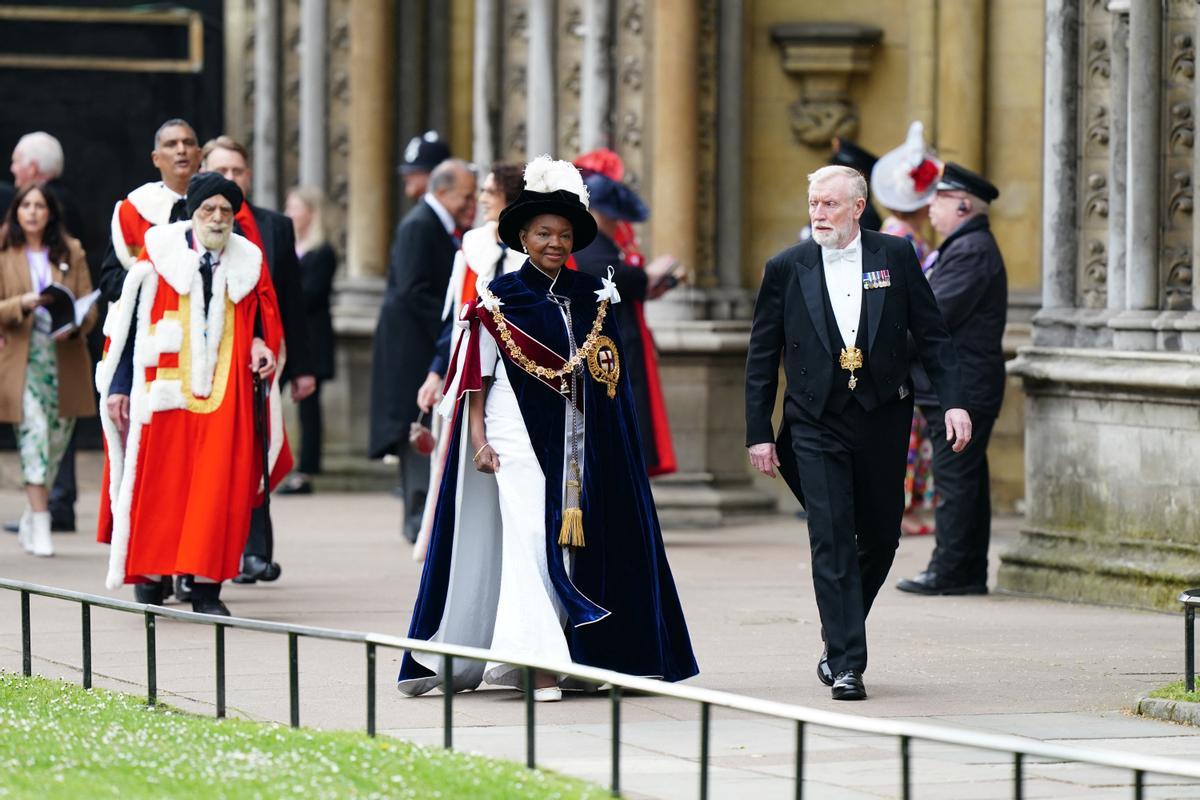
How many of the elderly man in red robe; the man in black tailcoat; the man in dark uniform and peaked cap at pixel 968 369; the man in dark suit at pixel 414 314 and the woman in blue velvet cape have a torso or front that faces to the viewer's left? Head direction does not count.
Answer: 1

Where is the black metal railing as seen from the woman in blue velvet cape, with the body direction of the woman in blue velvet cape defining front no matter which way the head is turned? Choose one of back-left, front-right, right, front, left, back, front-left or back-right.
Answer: front

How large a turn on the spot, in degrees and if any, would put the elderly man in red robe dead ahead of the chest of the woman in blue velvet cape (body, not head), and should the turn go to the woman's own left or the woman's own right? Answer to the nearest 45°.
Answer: approximately 135° to the woman's own right

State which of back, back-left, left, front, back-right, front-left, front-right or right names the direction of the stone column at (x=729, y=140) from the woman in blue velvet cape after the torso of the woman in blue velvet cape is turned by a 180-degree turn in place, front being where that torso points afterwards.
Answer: front

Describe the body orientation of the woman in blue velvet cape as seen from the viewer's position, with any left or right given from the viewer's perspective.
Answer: facing the viewer

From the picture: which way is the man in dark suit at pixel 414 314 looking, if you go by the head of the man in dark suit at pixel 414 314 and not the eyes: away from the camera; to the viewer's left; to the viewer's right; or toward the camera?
to the viewer's right

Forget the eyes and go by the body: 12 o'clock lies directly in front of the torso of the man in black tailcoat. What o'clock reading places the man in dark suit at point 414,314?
The man in dark suit is roughly at 5 o'clock from the man in black tailcoat.

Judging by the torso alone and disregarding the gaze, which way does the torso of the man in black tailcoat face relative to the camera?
toward the camera

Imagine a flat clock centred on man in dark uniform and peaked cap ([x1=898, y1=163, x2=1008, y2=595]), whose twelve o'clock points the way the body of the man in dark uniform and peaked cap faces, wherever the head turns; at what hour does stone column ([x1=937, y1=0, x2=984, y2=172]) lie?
The stone column is roughly at 3 o'clock from the man in dark uniform and peaked cap.

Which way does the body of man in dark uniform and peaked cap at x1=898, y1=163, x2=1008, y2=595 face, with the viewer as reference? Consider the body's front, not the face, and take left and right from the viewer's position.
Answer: facing to the left of the viewer
